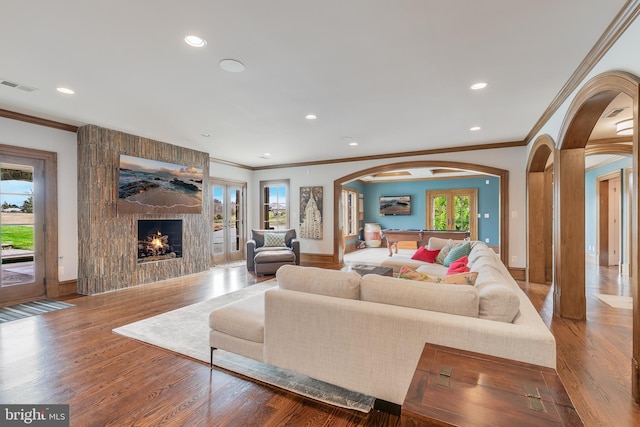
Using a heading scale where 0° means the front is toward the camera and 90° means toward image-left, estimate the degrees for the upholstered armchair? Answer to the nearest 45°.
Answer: approximately 0°

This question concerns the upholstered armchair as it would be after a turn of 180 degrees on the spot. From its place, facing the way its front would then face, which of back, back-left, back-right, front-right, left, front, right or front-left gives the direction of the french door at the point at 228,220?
front-left

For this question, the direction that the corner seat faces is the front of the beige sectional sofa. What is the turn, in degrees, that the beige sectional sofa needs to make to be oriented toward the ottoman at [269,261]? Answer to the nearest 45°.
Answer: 0° — it already faces it

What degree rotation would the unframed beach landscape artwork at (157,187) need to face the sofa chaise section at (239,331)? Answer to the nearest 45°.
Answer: approximately 45° to its right

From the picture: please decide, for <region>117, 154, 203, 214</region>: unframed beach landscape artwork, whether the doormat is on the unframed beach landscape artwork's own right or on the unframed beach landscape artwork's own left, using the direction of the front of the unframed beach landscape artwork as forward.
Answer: on the unframed beach landscape artwork's own right

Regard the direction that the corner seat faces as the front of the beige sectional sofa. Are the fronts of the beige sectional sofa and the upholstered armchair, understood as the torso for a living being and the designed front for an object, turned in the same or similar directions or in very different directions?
very different directions

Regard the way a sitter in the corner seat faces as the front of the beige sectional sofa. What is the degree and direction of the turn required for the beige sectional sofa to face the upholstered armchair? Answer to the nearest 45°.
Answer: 0° — it already faces it

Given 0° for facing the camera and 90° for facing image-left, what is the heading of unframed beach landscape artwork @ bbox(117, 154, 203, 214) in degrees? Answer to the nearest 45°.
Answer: approximately 315°

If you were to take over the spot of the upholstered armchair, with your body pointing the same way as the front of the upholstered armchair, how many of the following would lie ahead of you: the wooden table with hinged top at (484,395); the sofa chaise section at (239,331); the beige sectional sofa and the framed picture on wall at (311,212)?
3

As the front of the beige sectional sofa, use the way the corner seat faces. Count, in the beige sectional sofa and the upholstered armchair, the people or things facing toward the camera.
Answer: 1

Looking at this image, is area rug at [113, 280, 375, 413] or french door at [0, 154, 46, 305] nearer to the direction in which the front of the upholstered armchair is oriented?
the area rug

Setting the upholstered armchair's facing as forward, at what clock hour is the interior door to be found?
The interior door is roughly at 9 o'clock from the upholstered armchair.

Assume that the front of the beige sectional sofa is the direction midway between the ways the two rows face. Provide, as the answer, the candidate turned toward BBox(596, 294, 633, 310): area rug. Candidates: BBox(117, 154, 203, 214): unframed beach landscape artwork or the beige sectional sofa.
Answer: the unframed beach landscape artwork

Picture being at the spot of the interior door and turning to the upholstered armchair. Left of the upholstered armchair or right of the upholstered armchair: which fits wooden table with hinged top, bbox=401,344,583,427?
left
